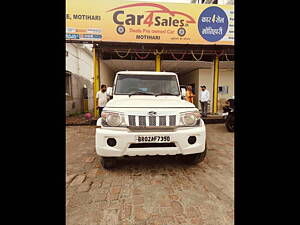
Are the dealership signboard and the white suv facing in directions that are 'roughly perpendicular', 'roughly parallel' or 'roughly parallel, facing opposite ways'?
roughly parallel

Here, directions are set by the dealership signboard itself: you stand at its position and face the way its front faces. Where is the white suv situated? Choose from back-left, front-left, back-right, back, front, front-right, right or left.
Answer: front

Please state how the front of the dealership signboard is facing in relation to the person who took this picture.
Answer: facing the viewer

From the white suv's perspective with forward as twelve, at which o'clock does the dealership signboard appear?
The dealership signboard is roughly at 6 o'clock from the white suv.

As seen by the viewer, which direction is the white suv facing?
toward the camera

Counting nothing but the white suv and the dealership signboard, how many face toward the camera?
2
